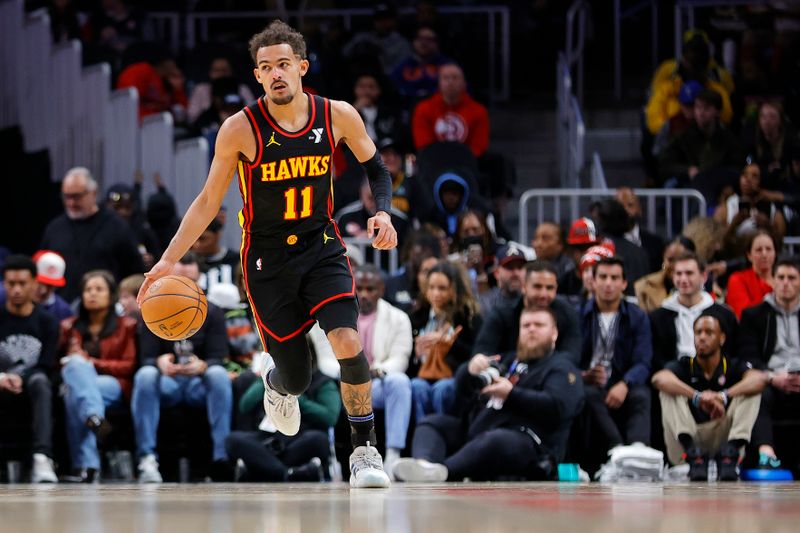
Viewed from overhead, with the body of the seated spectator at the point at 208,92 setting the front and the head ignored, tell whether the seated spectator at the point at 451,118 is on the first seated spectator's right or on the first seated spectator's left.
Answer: on the first seated spectator's left

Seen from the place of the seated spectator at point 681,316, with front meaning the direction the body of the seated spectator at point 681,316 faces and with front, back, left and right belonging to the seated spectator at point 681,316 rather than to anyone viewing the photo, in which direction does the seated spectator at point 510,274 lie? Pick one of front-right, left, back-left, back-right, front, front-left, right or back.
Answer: right

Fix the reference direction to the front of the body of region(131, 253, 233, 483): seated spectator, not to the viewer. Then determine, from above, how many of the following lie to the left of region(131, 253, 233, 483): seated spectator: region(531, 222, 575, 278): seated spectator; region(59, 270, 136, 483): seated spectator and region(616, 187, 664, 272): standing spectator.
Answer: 2

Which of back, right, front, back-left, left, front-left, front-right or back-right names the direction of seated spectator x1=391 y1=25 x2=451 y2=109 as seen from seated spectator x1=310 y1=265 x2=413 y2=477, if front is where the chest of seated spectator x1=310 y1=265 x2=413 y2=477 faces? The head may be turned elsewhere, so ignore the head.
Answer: back

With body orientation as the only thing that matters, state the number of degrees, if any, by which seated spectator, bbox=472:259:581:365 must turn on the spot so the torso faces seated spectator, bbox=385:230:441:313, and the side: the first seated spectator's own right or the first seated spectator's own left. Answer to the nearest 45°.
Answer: approximately 135° to the first seated spectator's own right

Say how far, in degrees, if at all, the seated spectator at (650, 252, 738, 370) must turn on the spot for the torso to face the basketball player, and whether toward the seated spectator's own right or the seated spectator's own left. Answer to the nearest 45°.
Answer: approximately 45° to the seated spectator's own right

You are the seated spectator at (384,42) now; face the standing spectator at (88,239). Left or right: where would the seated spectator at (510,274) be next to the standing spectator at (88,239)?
left

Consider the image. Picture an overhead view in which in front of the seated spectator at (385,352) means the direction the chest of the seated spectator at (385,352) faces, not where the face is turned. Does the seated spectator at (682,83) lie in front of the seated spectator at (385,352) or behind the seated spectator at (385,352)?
behind

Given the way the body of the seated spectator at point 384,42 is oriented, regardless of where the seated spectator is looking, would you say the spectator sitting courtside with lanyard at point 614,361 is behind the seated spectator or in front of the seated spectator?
in front

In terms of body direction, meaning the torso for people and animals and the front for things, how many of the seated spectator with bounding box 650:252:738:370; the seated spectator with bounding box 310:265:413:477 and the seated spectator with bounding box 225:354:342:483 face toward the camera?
3
